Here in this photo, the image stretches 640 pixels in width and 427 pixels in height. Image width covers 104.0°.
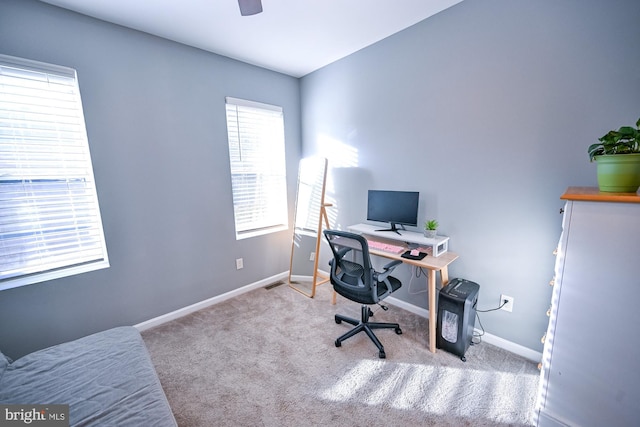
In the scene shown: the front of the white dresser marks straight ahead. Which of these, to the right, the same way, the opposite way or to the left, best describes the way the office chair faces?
to the right

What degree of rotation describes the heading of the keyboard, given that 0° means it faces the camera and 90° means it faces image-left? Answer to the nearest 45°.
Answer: approximately 45°

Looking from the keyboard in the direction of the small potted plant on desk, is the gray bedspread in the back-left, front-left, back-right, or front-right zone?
back-right

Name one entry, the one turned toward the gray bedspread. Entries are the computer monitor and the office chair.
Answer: the computer monitor

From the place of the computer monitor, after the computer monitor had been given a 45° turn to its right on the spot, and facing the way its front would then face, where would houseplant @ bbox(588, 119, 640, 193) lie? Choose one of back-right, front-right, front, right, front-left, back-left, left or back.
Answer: back-left

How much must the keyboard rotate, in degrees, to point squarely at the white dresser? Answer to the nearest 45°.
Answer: approximately 90° to its left

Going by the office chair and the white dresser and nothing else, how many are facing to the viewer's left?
1

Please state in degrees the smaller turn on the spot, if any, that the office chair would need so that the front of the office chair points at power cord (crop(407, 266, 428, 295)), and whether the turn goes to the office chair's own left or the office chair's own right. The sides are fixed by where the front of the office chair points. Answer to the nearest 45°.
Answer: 0° — it already faces it

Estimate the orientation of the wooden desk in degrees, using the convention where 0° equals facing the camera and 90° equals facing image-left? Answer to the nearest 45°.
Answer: approximately 45°

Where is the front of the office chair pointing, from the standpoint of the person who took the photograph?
facing away from the viewer and to the right of the viewer

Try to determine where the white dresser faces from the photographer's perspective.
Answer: facing to the left of the viewer
